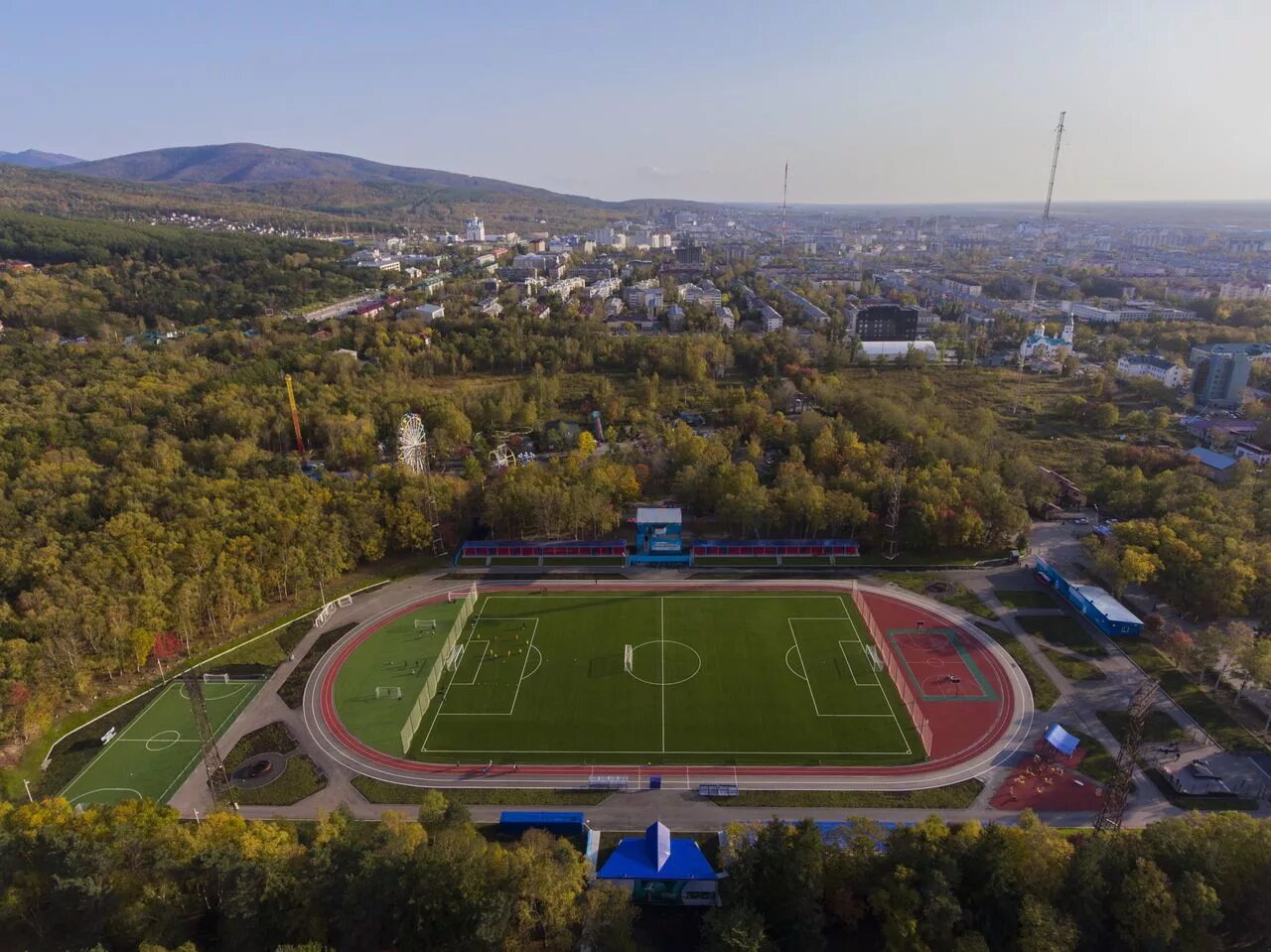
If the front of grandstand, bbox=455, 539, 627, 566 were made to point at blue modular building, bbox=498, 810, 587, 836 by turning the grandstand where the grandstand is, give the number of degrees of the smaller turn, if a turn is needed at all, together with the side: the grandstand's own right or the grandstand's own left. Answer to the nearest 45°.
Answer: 0° — it already faces it

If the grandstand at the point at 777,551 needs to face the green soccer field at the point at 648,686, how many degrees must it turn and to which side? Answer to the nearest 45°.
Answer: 0° — it already faces it

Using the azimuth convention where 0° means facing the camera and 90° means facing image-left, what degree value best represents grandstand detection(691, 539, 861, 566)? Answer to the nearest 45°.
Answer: approximately 0°

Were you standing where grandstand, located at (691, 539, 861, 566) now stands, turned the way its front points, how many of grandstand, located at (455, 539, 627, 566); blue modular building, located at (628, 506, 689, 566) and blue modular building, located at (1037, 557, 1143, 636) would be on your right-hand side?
2

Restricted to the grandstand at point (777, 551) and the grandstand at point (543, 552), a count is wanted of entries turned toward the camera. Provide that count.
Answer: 2

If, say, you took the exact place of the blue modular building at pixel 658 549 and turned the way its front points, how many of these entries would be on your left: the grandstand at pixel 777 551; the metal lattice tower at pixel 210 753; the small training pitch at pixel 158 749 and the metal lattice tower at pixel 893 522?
2

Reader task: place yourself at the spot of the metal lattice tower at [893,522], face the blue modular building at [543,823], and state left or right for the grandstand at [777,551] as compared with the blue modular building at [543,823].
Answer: right

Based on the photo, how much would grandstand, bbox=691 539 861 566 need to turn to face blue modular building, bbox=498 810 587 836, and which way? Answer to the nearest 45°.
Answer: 0° — it already faces it

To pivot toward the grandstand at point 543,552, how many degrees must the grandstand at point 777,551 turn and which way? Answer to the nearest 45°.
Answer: approximately 90° to its right

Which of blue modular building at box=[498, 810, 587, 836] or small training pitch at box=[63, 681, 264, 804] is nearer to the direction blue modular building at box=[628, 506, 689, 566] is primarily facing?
the blue modular building
